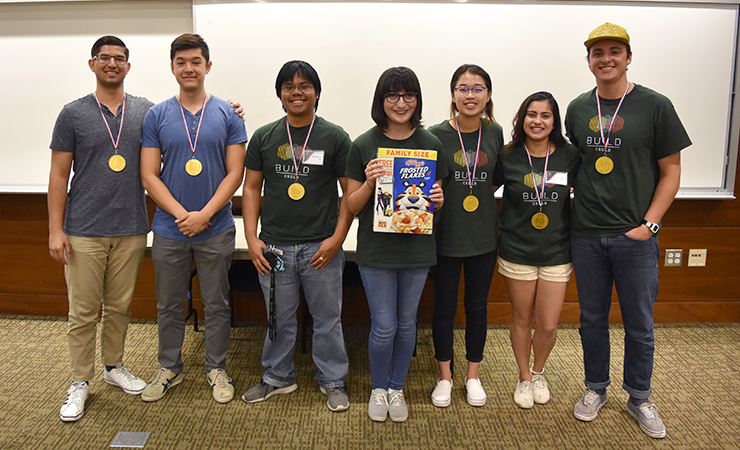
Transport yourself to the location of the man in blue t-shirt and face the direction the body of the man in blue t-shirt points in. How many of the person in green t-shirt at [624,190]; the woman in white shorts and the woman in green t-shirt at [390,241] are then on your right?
0

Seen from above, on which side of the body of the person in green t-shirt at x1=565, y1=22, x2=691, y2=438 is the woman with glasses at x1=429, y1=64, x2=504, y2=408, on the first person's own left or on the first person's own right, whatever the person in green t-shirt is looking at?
on the first person's own right

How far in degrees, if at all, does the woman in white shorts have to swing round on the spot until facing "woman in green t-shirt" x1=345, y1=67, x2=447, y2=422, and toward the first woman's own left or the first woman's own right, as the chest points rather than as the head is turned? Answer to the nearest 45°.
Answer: approximately 45° to the first woman's own right

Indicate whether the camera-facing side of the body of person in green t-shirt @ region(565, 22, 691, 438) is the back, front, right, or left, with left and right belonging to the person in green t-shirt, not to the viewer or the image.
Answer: front

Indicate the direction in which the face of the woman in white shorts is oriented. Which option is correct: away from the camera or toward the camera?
toward the camera

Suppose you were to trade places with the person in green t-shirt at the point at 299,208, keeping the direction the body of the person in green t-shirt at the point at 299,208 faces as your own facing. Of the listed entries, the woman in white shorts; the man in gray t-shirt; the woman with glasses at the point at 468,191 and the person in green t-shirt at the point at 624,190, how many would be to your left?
3

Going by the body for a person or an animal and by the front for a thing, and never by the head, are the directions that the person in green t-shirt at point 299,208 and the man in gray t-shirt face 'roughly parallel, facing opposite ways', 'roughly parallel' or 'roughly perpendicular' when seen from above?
roughly parallel

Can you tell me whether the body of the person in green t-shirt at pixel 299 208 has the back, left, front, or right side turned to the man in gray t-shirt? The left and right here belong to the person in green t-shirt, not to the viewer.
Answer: right

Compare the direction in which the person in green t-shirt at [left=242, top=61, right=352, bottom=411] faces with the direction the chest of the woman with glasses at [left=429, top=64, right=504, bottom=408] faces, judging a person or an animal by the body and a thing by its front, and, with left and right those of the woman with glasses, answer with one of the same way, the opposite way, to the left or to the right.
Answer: the same way

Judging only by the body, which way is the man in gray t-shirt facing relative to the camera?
toward the camera

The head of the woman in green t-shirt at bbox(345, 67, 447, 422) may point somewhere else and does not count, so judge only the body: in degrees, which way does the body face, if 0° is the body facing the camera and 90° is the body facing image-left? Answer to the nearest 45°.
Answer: approximately 0°

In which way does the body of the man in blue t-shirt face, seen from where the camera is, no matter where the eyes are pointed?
toward the camera

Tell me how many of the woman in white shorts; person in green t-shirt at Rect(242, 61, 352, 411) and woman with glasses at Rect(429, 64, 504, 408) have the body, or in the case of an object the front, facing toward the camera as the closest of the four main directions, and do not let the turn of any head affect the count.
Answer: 3

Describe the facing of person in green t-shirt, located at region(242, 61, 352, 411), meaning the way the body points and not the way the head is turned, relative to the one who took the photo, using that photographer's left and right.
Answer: facing the viewer
